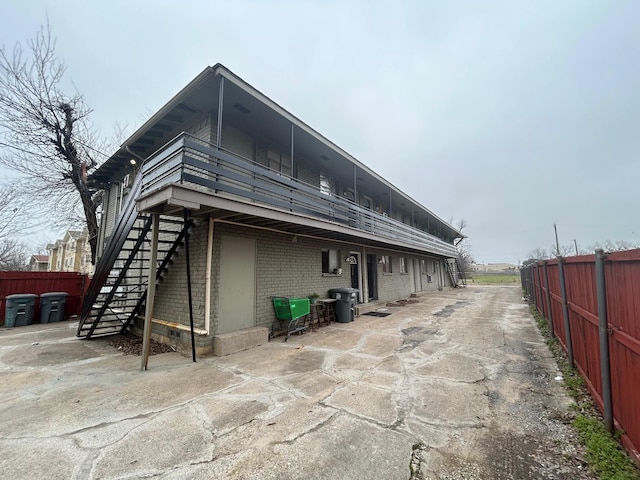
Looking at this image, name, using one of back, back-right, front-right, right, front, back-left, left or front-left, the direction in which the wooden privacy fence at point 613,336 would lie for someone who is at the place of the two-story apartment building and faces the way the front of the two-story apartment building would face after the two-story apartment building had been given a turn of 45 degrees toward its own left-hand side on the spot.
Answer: front-right

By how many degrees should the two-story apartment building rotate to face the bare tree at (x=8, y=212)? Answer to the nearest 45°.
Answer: approximately 180°

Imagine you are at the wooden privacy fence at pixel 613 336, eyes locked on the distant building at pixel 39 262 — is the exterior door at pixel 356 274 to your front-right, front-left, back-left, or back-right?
front-right

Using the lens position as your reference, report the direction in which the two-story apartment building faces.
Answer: facing the viewer and to the right of the viewer

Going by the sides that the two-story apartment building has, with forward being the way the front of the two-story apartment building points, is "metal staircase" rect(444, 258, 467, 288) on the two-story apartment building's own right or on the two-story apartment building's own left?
on the two-story apartment building's own left

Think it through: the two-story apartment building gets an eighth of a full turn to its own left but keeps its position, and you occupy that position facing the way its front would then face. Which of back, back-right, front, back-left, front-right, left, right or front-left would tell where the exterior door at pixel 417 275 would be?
front-left

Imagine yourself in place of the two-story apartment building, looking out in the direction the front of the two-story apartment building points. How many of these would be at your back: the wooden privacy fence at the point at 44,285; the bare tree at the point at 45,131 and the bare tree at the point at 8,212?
3
